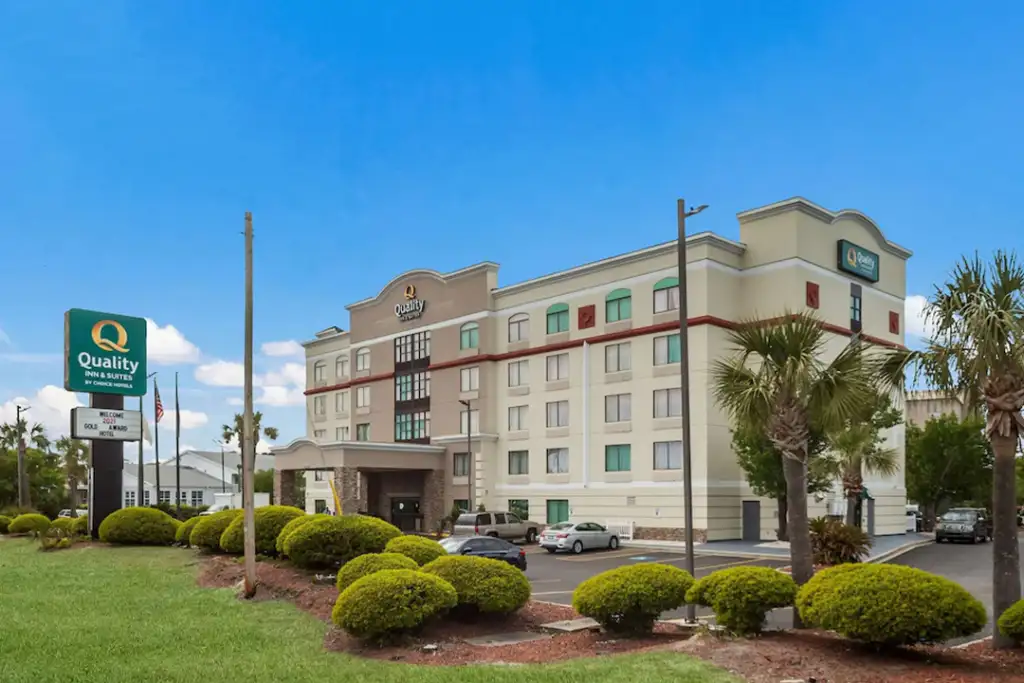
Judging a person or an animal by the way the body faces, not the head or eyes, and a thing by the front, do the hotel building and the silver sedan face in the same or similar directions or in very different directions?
very different directions

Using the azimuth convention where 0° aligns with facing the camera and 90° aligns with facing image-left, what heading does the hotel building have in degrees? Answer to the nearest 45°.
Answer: approximately 45°
